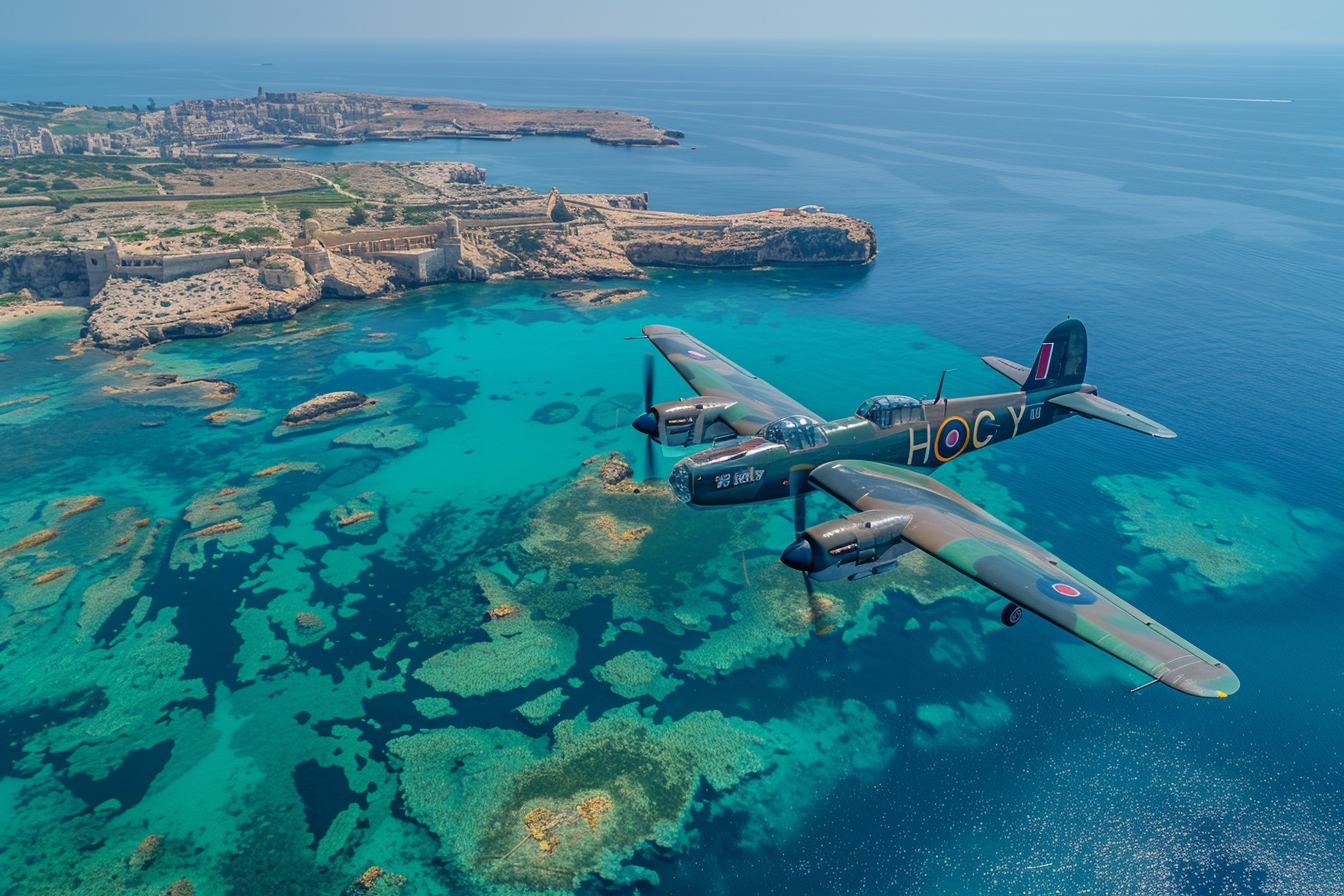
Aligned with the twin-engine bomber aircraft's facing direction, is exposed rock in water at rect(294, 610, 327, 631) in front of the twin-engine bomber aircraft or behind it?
in front

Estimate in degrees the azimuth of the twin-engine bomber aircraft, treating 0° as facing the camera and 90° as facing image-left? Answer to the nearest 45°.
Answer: approximately 45°
